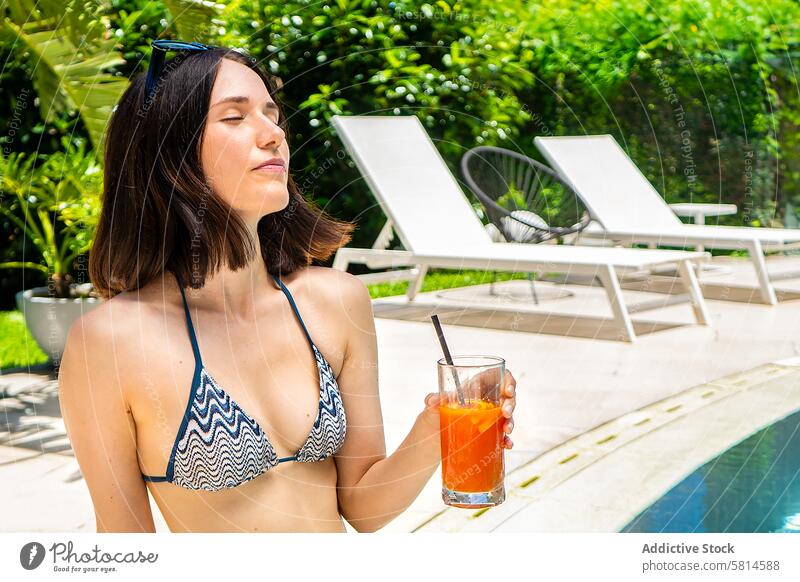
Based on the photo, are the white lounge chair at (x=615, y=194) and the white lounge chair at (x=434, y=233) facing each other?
no

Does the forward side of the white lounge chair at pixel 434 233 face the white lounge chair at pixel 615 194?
no

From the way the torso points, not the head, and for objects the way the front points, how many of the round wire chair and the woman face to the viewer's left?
0

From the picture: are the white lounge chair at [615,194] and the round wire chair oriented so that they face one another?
no

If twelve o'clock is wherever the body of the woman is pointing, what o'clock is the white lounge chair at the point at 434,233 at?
The white lounge chair is roughly at 8 o'clock from the woman.

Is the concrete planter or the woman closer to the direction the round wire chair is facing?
the woman

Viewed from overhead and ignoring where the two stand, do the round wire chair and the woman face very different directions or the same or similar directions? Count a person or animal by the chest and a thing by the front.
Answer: same or similar directions

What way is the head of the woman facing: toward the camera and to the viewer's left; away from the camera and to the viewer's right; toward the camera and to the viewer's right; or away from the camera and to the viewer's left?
toward the camera and to the viewer's right

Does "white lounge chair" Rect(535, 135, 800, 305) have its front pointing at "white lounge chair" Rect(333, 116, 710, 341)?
no

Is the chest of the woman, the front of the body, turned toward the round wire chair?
no

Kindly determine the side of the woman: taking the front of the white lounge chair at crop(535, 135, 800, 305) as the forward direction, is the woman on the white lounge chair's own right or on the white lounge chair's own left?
on the white lounge chair's own right

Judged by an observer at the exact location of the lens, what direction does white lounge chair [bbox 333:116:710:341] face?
facing the viewer and to the right of the viewer

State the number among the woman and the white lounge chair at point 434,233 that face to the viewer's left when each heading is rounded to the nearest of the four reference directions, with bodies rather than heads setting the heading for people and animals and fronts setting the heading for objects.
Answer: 0

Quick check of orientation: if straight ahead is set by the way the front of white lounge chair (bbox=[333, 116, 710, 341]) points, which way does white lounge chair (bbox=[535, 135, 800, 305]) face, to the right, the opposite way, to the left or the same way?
the same way

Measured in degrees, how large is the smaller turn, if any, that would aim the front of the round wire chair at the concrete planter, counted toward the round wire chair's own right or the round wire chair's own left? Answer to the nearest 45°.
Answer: approximately 90° to the round wire chair's own right

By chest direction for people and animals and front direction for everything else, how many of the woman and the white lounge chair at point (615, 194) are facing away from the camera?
0
